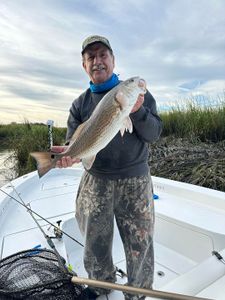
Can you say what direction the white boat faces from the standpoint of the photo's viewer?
facing away from the viewer and to the left of the viewer

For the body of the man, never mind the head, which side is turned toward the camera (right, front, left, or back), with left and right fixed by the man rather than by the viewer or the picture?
front

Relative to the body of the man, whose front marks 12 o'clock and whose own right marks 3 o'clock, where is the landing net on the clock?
The landing net is roughly at 2 o'clock from the man.
